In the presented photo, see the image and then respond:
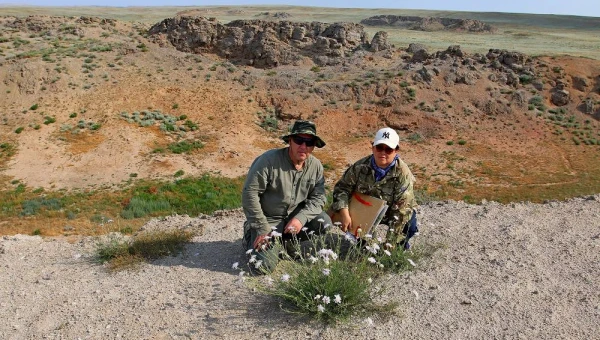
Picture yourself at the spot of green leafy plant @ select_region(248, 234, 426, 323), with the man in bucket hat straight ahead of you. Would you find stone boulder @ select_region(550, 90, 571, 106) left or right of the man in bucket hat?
right

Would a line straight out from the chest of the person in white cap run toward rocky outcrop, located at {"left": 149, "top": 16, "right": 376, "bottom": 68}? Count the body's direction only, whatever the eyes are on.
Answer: no

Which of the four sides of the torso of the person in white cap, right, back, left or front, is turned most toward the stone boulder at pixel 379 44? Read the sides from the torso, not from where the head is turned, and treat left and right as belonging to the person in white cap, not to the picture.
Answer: back

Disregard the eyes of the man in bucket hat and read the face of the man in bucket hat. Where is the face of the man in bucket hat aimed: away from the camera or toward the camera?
toward the camera

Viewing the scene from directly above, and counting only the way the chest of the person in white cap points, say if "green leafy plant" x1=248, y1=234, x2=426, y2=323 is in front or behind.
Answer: in front

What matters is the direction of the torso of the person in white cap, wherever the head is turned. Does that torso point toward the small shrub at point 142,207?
no

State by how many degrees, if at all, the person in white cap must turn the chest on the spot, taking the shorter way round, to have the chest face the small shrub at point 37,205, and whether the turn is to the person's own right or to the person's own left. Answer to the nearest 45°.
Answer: approximately 135° to the person's own right

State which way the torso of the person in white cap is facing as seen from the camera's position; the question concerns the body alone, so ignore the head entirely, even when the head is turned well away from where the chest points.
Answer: toward the camera

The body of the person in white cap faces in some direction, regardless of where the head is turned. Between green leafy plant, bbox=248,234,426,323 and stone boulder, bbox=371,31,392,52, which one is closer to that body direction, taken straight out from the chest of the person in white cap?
the green leafy plant

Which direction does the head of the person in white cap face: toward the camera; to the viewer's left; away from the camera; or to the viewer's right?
toward the camera

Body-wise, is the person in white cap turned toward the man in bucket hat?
no

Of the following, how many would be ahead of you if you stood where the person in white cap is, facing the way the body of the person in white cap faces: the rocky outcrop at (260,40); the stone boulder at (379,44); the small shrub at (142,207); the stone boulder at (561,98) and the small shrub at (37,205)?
0

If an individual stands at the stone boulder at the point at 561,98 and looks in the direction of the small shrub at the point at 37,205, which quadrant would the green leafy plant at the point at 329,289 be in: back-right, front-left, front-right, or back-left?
front-left
